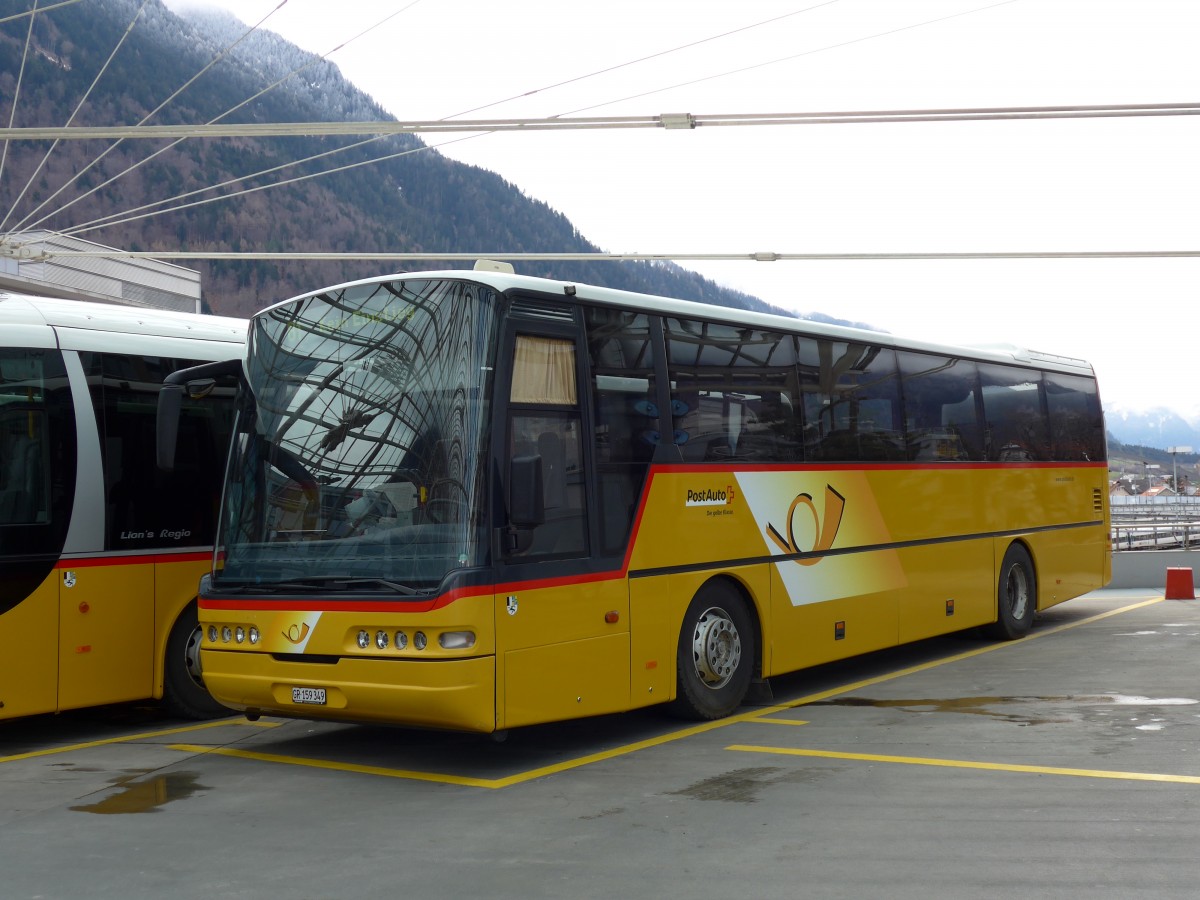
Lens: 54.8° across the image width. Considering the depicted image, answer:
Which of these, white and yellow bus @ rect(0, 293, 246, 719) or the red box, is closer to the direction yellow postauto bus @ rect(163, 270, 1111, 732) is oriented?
the white and yellow bus

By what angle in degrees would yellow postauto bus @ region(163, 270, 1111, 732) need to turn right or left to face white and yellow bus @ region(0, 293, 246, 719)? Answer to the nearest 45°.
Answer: approximately 45° to its right

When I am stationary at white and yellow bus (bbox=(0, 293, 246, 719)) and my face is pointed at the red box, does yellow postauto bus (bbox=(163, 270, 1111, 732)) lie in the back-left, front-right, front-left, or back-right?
front-right

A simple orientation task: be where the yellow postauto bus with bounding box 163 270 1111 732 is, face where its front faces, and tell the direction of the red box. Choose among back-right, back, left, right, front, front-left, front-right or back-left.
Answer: back

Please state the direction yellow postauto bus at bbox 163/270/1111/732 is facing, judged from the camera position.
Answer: facing the viewer and to the left of the viewer

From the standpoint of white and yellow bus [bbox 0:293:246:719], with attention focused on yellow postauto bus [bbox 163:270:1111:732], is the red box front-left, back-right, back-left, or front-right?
front-left
